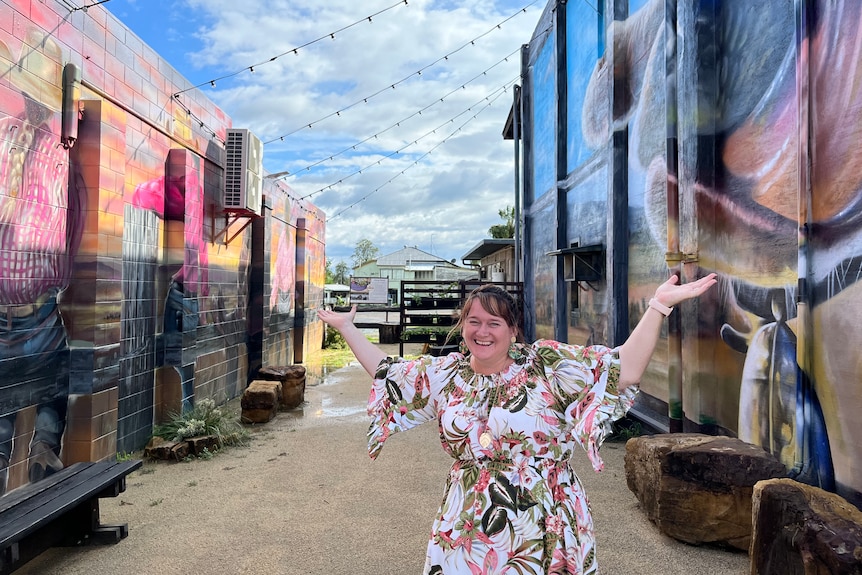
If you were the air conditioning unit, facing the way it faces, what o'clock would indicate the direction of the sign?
The sign is roughly at 10 o'clock from the air conditioning unit.

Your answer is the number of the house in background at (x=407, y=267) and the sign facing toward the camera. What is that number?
2

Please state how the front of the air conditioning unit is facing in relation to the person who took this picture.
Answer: facing to the right of the viewer

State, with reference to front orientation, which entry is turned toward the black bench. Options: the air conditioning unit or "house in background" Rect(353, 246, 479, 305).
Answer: the house in background

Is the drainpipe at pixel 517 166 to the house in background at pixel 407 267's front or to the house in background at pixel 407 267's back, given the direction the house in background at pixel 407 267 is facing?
to the front

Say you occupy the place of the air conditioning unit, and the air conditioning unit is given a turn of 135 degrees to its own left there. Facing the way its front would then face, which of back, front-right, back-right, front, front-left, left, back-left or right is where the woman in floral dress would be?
back-left

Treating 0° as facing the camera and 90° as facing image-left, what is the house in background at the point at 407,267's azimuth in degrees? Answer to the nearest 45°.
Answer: approximately 0°

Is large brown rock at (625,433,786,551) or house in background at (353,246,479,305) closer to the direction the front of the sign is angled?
the large brown rock

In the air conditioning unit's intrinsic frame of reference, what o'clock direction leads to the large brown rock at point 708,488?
The large brown rock is roughly at 2 o'clock from the air conditioning unit.

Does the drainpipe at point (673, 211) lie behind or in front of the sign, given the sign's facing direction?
in front

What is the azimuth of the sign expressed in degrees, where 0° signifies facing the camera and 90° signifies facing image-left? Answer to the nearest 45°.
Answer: approximately 0°

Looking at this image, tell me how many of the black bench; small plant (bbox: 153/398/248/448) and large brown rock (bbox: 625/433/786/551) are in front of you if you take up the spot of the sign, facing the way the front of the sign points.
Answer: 3

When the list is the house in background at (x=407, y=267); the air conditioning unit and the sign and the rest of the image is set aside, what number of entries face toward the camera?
2

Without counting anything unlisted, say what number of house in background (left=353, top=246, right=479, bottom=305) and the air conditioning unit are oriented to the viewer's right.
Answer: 1
